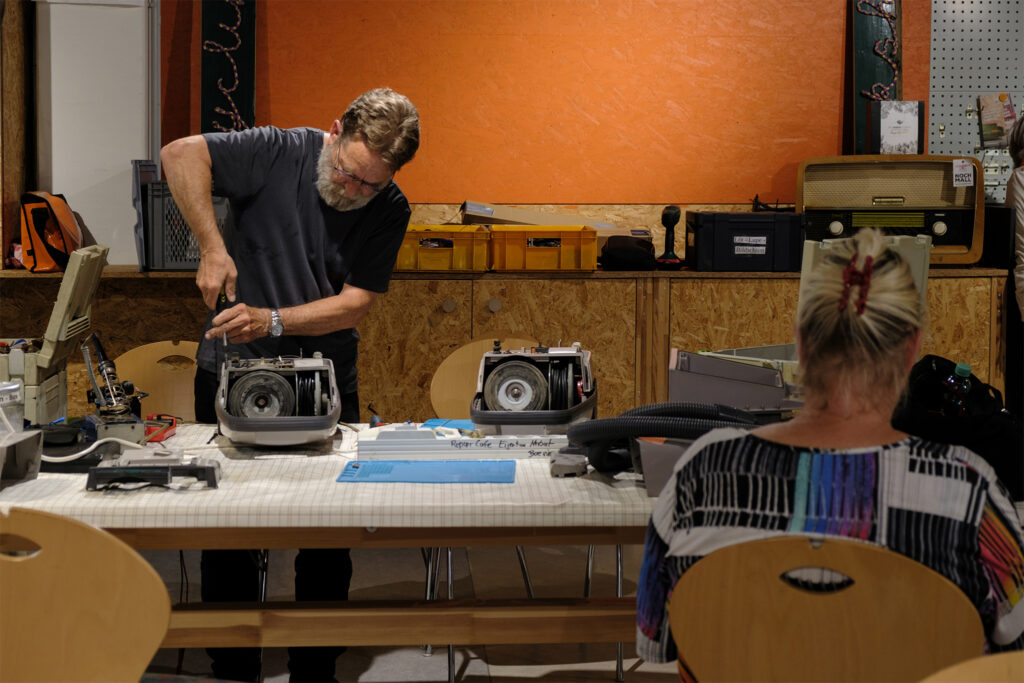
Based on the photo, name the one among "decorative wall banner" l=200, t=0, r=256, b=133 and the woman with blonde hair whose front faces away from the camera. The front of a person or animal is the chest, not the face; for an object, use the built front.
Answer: the woman with blonde hair

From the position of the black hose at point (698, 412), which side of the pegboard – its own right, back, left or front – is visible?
front

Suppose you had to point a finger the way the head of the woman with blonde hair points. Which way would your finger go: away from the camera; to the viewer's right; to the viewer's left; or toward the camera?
away from the camera

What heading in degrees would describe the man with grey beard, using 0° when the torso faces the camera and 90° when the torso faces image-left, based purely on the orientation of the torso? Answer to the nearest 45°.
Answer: approximately 0°

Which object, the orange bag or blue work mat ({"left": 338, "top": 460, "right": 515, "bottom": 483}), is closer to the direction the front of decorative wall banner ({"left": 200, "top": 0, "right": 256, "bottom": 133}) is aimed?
the blue work mat

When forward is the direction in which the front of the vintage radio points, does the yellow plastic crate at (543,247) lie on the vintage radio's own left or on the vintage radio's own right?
on the vintage radio's own right

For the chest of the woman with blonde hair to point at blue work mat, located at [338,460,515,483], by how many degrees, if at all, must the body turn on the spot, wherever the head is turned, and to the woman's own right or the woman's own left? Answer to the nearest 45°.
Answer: approximately 45° to the woman's own left

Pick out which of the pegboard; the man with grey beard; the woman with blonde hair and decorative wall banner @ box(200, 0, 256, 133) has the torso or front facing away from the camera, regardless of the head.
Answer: the woman with blonde hair

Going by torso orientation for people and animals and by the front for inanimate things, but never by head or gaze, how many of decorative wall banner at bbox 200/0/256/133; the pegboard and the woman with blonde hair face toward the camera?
2

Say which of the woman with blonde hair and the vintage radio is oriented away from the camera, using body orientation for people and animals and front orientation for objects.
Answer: the woman with blonde hair

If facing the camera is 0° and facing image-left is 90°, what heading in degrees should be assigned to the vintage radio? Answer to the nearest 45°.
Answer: approximately 0°

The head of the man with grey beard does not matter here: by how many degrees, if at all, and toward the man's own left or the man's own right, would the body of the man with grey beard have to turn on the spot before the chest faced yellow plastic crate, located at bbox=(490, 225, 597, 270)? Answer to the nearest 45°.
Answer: approximately 135° to the man's own left
